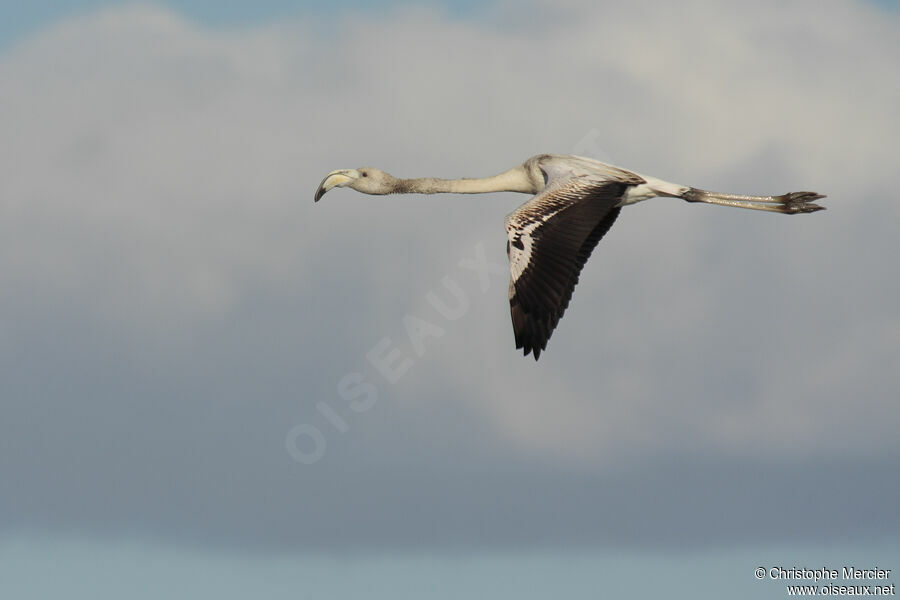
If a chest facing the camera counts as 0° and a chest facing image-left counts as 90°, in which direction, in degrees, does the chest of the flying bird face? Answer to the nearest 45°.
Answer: approximately 90°
